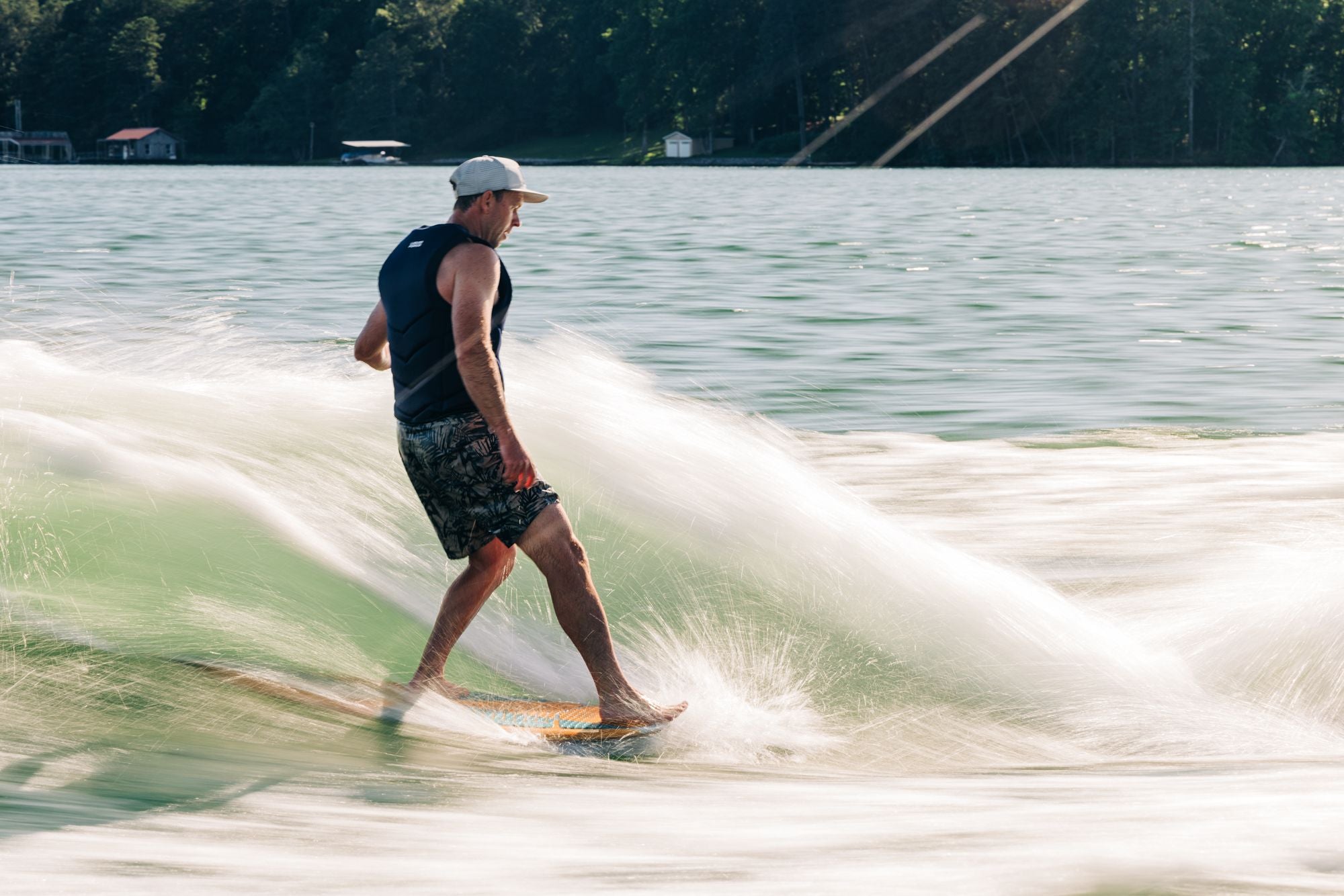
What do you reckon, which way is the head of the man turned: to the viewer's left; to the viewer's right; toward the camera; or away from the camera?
to the viewer's right

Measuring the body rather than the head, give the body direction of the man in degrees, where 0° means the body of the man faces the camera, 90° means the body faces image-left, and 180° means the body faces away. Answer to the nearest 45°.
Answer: approximately 225°
